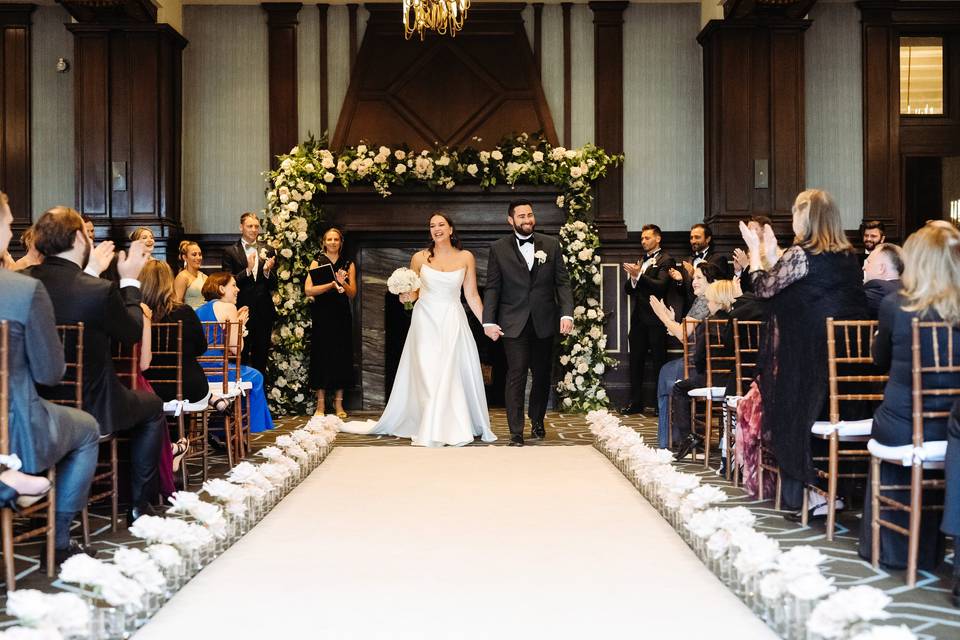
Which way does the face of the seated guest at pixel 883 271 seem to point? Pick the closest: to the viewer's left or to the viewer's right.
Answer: to the viewer's left

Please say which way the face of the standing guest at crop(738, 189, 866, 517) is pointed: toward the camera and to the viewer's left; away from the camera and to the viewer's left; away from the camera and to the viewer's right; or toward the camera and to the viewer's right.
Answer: away from the camera and to the viewer's left

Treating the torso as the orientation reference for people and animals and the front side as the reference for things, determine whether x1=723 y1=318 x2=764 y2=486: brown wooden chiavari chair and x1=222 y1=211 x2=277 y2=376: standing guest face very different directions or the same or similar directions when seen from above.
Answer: very different directions

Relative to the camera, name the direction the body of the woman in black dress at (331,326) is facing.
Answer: toward the camera

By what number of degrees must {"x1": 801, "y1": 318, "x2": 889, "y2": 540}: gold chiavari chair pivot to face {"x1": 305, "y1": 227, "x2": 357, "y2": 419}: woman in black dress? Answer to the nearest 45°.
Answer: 0° — it already faces them

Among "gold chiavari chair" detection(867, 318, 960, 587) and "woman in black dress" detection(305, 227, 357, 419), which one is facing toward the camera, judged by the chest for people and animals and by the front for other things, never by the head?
the woman in black dress

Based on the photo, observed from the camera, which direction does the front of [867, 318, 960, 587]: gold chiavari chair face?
facing away from the viewer and to the left of the viewer

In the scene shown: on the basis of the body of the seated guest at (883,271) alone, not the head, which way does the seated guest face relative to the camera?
to the viewer's left

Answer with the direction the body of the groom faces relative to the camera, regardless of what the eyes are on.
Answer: toward the camera

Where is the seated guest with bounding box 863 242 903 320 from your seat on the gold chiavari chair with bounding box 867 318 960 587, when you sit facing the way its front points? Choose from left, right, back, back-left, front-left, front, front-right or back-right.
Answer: front-right

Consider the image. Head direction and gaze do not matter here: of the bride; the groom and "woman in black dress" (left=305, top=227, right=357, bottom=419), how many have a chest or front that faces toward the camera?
3

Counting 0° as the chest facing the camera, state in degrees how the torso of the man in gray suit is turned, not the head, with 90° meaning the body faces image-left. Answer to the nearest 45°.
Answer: approximately 225°

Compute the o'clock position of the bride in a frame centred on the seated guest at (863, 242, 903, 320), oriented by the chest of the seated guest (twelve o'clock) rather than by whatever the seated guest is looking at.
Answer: The bride is roughly at 11 o'clock from the seated guest.

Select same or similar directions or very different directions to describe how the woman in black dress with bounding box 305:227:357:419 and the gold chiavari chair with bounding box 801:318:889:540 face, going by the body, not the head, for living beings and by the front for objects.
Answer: very different directions

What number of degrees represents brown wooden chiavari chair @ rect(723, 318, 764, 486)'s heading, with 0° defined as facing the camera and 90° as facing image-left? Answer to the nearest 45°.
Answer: approximately 135°

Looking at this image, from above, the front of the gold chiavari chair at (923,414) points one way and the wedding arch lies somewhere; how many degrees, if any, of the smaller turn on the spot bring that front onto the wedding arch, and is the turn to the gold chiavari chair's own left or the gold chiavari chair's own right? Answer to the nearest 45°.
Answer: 0° — it already faces it

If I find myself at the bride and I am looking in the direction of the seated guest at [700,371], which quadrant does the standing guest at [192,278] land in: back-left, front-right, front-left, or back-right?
back-left

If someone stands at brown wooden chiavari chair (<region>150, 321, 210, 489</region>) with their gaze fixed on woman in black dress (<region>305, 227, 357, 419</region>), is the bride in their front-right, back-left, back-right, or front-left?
front-right
